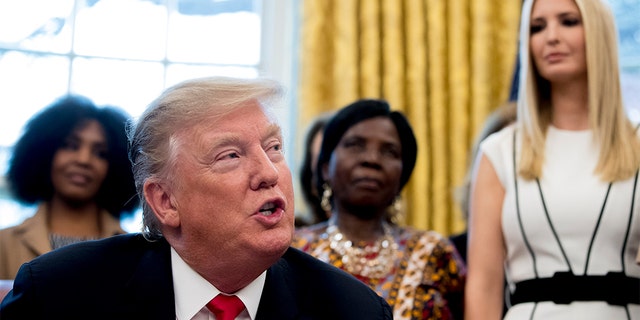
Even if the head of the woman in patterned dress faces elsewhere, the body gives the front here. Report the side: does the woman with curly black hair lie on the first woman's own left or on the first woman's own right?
on the first woman's own right

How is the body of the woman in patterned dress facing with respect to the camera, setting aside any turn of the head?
toward the camera
